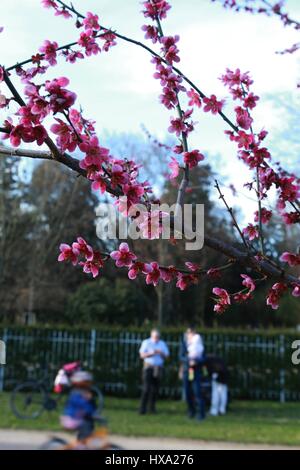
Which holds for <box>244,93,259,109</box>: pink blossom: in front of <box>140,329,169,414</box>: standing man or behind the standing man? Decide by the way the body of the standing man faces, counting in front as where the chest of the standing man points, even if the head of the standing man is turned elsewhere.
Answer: in front

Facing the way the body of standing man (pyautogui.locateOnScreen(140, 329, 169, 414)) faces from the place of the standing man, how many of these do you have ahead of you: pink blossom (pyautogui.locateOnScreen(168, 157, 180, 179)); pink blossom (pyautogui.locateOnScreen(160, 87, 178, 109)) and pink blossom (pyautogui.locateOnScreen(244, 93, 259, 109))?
3

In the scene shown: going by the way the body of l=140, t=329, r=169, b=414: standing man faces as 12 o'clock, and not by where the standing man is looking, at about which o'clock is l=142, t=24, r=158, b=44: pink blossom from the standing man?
The pink blossom is roughly at 12 o'clock from the standing man.

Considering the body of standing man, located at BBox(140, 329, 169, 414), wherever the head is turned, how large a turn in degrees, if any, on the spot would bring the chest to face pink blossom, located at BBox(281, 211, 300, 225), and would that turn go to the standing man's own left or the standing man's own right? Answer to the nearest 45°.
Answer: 0° — they already face it

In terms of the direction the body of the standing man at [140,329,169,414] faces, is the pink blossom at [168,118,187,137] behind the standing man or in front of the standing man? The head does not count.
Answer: in front

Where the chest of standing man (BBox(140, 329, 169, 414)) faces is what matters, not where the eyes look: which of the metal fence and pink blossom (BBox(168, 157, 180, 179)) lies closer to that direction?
the pink blossom

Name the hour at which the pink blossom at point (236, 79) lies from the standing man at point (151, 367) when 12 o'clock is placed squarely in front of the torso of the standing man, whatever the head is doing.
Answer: The pink blossom is roughly at 12 o'clock from the standing man.

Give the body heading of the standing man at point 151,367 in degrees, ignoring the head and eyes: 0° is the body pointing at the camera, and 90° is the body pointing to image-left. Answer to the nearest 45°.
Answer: approximately 0°

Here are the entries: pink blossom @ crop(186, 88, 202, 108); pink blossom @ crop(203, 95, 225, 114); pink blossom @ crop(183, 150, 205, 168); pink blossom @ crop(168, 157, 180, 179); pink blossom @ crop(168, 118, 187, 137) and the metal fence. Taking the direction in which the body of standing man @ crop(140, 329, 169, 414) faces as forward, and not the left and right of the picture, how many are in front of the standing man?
5

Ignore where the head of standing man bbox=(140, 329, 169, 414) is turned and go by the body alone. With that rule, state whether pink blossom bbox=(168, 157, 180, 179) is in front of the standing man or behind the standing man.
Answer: in front

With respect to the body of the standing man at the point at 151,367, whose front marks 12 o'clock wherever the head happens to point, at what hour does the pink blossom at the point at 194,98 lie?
The pink blossom is roughly at 12 o'clock from the standing man.

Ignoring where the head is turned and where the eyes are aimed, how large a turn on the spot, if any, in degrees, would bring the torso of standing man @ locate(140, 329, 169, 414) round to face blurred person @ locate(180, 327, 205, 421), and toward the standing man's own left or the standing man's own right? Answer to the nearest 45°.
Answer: approximately 45° to the standing man's own left

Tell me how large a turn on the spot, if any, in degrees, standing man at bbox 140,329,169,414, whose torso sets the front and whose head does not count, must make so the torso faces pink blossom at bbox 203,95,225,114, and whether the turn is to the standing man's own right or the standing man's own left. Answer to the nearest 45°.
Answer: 0° — they already face it
